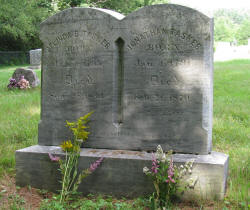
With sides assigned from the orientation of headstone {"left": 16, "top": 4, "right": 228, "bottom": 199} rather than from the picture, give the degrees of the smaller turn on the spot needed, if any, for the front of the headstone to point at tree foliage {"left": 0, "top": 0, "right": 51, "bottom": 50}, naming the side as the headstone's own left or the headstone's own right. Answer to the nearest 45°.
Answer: approximately 180°

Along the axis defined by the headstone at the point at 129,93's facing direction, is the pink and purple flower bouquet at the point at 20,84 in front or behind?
behind

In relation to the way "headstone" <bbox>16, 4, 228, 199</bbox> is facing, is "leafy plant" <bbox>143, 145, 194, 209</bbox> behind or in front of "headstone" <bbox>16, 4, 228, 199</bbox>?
in front

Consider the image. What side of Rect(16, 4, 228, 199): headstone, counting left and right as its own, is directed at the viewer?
front

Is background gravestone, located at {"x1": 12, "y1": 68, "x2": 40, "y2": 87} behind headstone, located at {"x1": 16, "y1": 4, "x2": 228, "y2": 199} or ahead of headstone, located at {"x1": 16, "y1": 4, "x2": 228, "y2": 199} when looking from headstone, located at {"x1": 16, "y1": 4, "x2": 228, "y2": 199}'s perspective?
behind

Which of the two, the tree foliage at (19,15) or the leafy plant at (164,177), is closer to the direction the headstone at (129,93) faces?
the leafy plant
